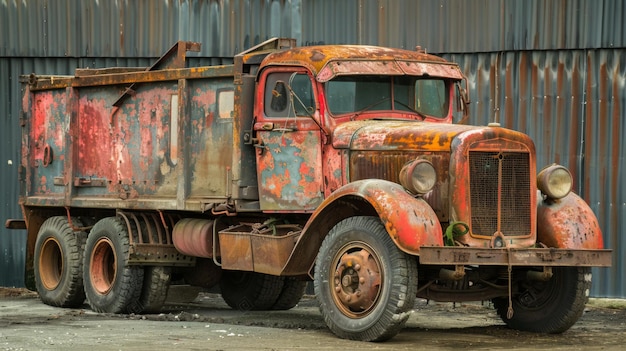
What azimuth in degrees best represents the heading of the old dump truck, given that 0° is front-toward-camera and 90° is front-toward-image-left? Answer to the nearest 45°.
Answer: approximately 315°
